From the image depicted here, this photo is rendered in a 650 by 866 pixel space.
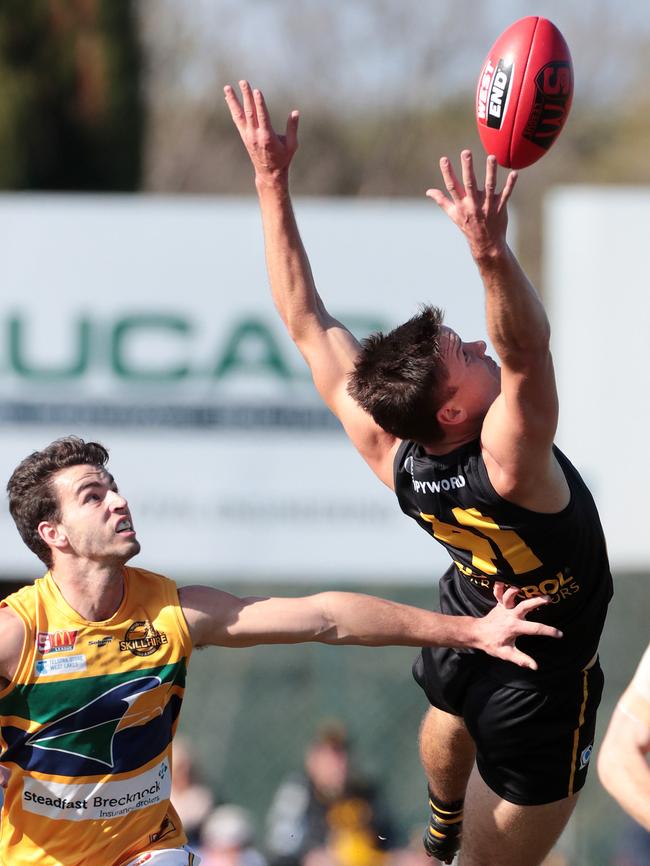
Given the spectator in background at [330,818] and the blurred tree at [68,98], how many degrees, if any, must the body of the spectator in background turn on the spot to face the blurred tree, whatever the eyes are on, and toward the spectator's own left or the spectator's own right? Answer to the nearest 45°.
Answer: approximately 135° to the spectator's own right

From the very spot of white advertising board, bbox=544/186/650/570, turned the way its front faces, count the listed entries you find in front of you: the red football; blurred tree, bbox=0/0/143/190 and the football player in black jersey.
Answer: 2

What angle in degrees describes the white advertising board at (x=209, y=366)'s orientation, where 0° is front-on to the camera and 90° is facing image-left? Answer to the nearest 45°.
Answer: approximately 0°

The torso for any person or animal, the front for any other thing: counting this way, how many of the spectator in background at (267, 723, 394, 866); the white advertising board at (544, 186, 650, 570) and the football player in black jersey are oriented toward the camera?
2

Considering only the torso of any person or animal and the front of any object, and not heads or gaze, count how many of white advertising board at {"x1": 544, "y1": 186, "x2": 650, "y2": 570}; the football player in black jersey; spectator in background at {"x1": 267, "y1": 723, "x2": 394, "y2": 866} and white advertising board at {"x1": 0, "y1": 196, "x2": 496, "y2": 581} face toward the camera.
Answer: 3
